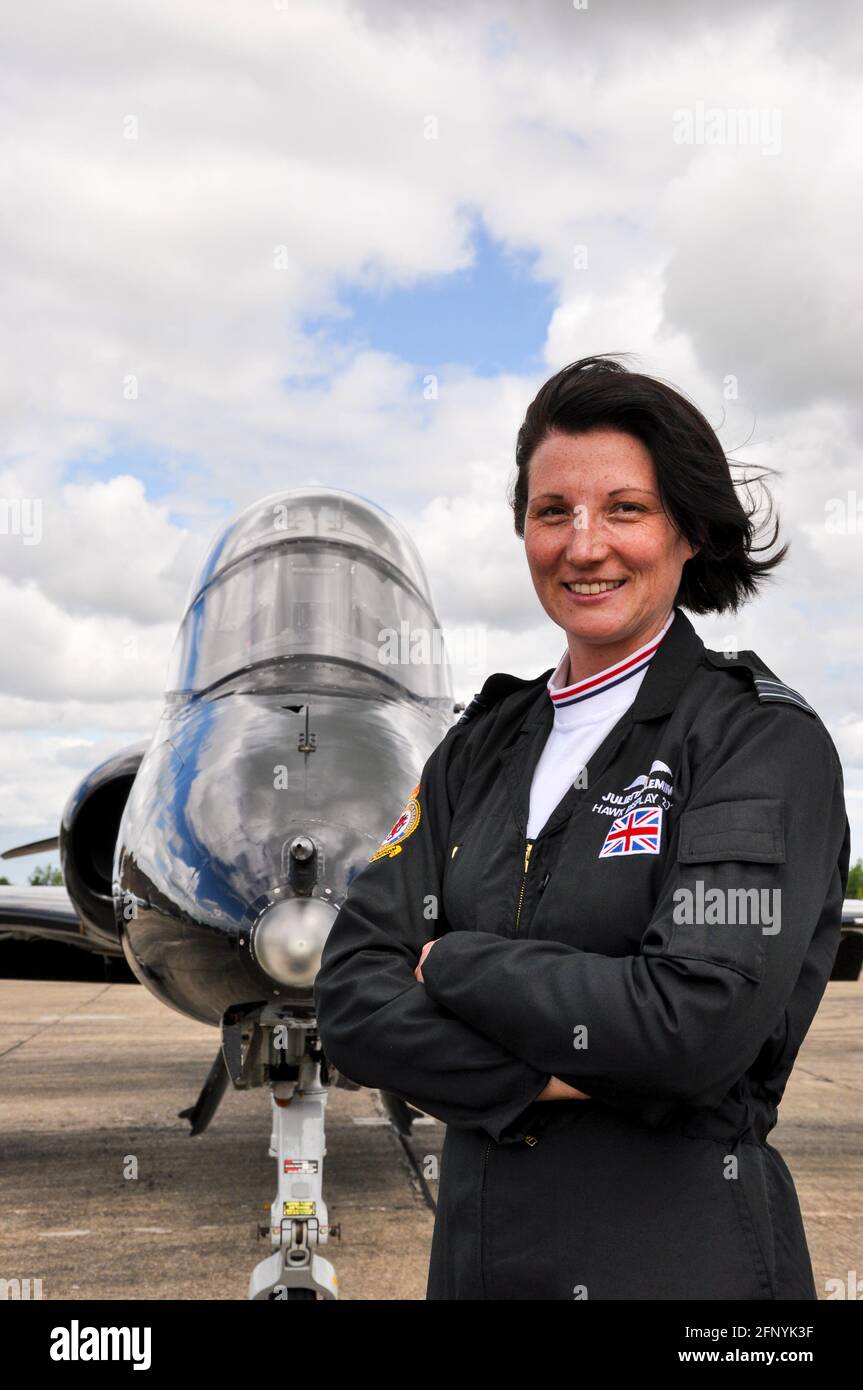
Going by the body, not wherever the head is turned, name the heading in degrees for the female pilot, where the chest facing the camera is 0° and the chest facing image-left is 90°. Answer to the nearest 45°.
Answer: approximately 45°

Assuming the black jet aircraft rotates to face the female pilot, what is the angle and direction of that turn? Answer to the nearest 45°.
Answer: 0° — it already faces them

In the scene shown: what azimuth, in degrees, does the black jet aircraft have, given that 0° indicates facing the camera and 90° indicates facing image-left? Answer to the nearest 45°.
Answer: approximately 0°

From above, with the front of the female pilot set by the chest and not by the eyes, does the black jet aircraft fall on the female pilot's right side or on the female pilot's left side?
on the female pilot's right side
